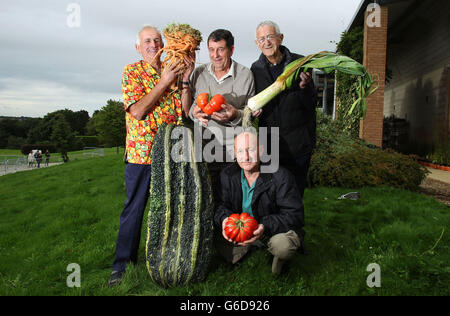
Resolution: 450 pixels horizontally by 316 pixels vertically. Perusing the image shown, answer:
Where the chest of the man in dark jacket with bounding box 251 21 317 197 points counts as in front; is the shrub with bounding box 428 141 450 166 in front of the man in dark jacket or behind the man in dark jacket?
behind

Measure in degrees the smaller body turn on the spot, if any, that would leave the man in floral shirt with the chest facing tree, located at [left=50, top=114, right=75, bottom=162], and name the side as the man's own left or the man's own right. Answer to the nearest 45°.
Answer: approximately 135° to the man's own left

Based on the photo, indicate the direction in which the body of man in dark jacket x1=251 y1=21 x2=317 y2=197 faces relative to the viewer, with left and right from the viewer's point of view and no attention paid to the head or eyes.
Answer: facing the viewer and to the left of the viewer

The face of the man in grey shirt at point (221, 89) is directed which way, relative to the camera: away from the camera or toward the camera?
toward the camera

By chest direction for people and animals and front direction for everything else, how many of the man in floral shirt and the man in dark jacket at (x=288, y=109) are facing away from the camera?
0

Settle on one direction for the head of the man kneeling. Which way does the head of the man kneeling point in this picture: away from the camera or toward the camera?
toward the camera

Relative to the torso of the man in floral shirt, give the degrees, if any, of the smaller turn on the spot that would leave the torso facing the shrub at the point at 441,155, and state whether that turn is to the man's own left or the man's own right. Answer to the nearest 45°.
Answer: approximately 90° to the man's own left

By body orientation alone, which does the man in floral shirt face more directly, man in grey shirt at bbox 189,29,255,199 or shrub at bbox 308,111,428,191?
the man in grey shirt

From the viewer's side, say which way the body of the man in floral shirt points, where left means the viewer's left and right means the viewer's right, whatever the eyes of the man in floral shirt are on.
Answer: facing the viewer and to the right of the viewer

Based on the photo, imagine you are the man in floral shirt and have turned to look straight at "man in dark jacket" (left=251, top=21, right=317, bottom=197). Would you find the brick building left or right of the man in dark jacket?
left

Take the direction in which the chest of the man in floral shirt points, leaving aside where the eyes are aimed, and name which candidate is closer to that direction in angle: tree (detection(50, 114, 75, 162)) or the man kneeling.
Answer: the man kneeling

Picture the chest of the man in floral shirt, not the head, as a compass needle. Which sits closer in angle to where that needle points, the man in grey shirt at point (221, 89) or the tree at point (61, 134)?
the man in grey shirt
